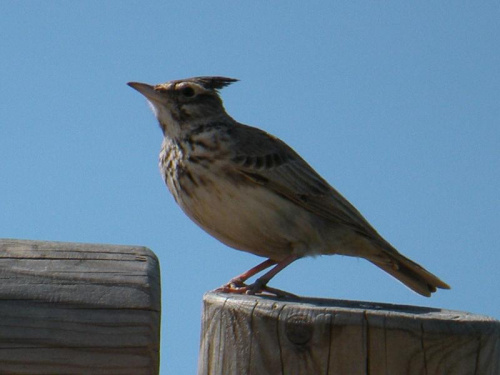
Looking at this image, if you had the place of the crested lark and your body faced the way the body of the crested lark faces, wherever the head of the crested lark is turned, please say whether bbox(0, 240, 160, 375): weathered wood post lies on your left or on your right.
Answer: on your left

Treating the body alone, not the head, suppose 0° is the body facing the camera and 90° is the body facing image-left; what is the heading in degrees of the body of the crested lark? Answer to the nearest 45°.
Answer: approximately 90°
